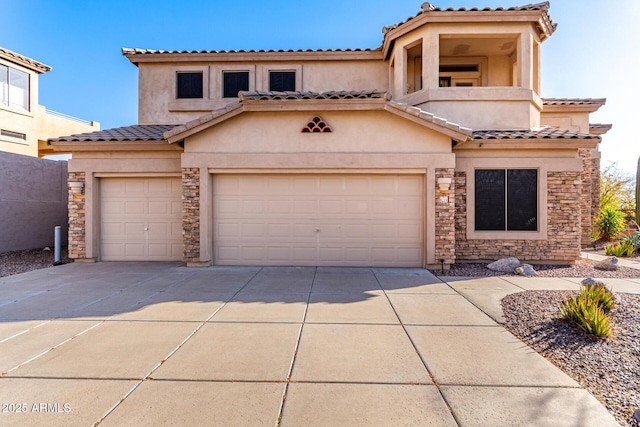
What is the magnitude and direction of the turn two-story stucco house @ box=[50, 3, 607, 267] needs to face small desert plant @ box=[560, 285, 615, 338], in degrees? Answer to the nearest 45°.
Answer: approximately 45° to its left

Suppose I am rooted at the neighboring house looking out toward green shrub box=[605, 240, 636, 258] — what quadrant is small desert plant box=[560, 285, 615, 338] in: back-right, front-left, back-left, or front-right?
front-right

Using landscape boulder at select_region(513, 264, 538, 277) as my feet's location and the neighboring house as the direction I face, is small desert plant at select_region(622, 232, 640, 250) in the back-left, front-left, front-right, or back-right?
back-right

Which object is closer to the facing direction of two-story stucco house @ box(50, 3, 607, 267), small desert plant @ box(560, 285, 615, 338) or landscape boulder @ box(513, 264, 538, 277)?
the small desert plant

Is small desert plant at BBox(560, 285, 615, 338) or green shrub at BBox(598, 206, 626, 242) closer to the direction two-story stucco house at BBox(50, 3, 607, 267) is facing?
the small desert plant

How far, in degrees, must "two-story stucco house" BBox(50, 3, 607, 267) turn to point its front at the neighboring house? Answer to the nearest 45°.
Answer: approximately 135° to its right

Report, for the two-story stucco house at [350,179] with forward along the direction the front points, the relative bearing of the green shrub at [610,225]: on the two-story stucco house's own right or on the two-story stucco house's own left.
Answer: on the two-story stucco house's own left

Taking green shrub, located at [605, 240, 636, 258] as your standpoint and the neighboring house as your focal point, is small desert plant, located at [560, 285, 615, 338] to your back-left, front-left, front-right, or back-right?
front-left

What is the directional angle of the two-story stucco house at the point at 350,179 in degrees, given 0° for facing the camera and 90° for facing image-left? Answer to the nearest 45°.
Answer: approximately 0°

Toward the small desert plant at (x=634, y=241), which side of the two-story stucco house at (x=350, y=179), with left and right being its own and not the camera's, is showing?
left

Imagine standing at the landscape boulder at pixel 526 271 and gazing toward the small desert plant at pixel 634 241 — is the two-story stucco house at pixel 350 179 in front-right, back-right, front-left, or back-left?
back-left
